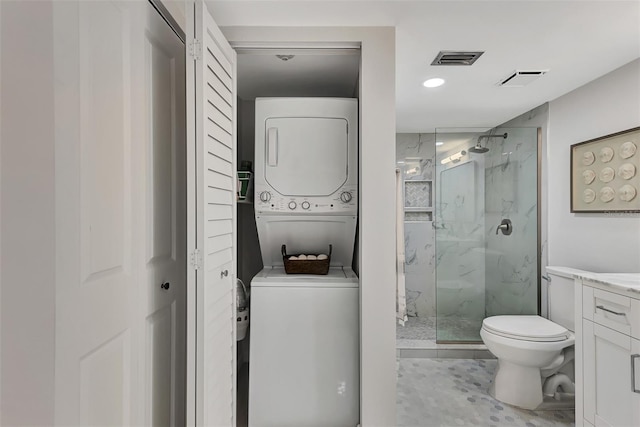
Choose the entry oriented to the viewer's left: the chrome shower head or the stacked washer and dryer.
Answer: the chrome shower head

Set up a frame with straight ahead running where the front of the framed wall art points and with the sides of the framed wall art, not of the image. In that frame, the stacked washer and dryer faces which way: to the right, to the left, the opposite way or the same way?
to the left

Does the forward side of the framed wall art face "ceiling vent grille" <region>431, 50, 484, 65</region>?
yes

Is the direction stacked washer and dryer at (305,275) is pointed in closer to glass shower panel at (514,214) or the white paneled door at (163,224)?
the white paneled door

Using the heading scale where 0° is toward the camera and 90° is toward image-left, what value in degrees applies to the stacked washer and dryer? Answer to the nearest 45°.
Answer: approximately 0°

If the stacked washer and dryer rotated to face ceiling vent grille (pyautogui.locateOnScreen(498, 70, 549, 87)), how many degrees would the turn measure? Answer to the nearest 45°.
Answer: approximately 90° to its left

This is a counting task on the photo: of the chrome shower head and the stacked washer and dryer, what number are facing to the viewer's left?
1

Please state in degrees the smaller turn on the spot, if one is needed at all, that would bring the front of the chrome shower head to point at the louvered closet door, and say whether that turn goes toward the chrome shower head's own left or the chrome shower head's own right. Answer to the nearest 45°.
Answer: approximately 45° to the chrome shower head's own left

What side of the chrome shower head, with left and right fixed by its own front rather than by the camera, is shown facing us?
left

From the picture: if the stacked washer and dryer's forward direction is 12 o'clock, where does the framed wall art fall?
The framed wall art is roughly at 9 o'clock from the stacked washer and dryer.
